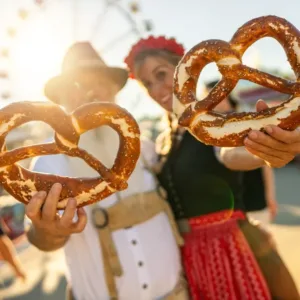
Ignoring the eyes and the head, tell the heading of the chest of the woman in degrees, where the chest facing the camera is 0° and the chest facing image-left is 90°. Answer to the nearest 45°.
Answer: approximately 45°

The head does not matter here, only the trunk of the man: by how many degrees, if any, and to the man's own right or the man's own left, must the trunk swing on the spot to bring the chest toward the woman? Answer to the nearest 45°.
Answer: approximately 45° to the man's own left

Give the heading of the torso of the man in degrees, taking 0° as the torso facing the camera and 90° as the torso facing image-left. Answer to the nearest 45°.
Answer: approximately 315°
